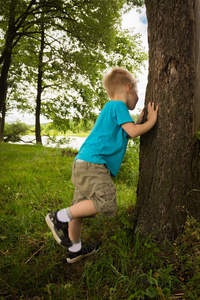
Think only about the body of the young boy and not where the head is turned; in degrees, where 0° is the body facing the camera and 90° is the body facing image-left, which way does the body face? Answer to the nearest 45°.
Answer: approximately 225°

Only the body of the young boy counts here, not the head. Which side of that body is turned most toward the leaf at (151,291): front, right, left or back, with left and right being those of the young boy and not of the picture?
right

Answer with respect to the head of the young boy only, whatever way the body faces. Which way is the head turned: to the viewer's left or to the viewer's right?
to the viewer's right

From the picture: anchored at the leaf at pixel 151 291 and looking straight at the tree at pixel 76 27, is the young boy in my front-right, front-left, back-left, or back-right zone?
front-left

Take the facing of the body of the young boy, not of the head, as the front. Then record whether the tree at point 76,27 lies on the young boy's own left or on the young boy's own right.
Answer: on the young boy's own left
